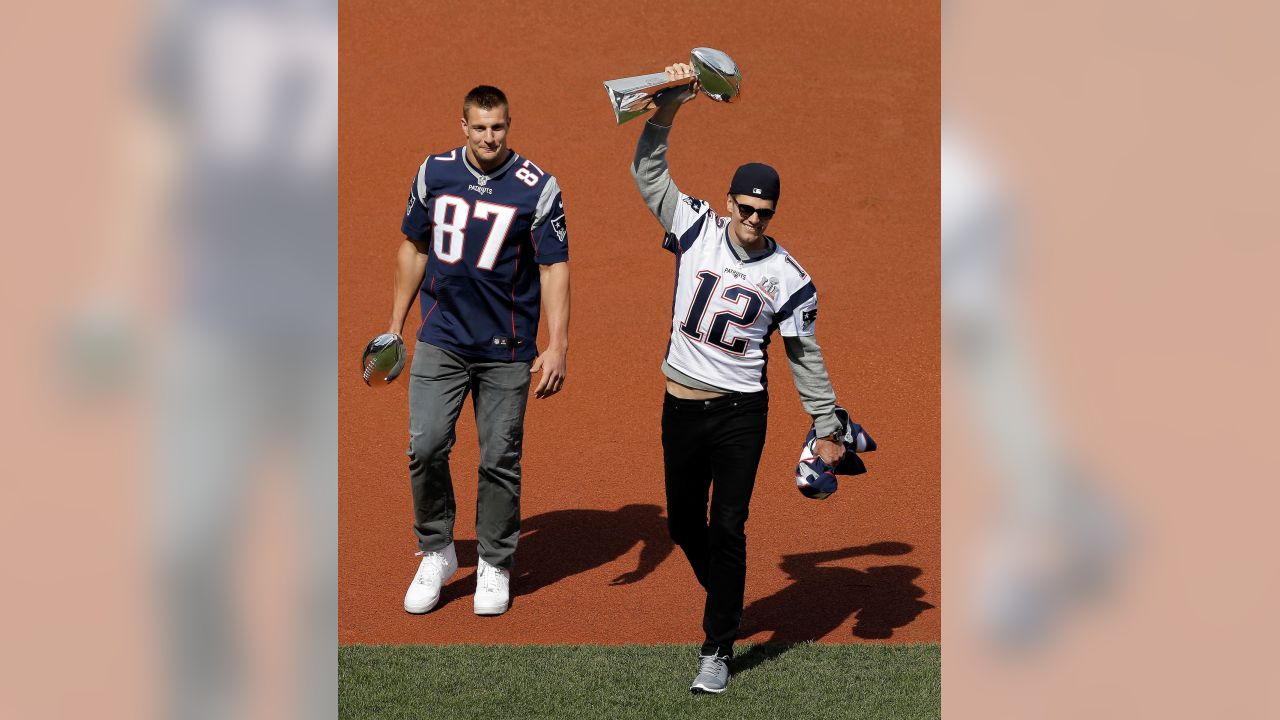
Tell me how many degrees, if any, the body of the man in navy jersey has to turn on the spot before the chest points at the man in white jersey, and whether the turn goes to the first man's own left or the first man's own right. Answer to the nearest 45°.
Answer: approximately 45° to the first man's own left

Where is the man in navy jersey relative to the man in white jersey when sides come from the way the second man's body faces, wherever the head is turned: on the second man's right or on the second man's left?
on the second man's right

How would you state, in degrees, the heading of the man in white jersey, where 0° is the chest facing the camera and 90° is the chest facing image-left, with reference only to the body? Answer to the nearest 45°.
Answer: approximately 0°

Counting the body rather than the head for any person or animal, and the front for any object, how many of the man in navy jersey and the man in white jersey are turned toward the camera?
2

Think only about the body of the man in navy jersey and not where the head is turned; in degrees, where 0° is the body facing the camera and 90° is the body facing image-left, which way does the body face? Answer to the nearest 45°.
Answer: approximately 0°
